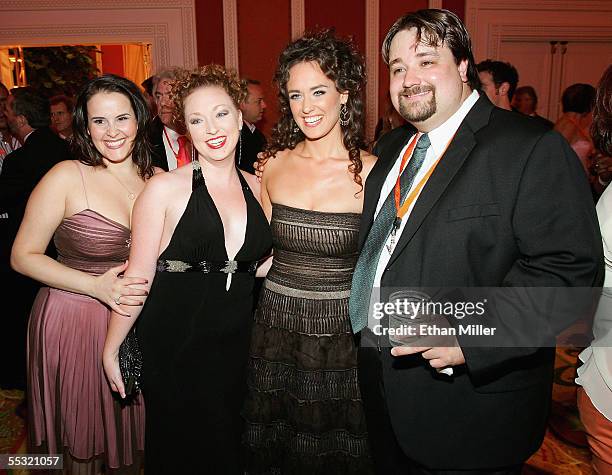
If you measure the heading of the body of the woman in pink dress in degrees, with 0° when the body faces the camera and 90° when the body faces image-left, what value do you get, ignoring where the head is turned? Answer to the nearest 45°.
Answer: approximately 315°

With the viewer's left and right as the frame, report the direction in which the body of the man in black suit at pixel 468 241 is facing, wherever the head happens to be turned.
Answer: facing the viewer and to the left of the viewer

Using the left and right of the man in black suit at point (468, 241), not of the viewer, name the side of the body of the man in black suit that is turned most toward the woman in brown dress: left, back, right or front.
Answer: right

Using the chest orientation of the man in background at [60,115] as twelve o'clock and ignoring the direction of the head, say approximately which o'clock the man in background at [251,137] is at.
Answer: the man in background at [251,137] is roughly at 9 o'clock from the man in background at [60,115].

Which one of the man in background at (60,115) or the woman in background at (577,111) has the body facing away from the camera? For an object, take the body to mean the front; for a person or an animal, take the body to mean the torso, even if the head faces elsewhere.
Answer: the woman in background

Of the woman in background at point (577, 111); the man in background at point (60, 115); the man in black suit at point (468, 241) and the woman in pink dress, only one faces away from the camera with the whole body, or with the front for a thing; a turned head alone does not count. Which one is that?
the woman in background

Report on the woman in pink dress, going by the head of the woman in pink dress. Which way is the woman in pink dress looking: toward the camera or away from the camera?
toward the camera

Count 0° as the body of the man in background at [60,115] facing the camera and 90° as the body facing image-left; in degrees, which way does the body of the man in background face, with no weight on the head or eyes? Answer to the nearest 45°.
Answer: approximately 45°

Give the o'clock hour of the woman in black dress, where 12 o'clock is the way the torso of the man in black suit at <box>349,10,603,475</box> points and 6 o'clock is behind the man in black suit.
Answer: The woman in black dress is roughly at 2 o'clock from the man in black suit.

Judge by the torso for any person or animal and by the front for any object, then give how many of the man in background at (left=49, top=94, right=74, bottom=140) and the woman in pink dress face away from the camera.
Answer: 0

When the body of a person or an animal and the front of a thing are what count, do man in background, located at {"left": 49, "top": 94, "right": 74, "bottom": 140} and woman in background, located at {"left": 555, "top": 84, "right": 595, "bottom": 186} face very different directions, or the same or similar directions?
very different directions
